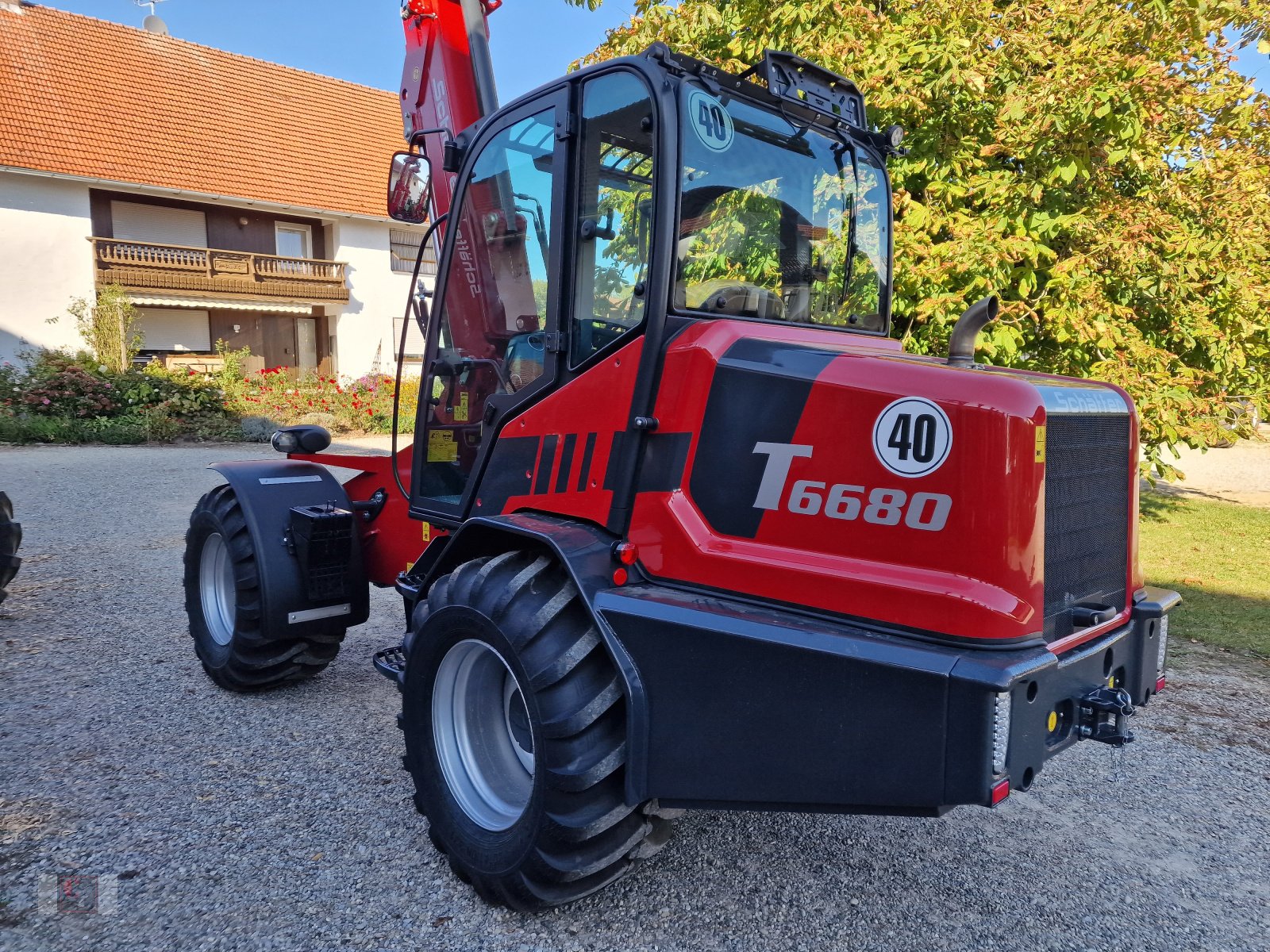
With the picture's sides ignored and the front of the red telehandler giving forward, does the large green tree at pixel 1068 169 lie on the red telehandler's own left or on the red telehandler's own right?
on the red telehandler's own right

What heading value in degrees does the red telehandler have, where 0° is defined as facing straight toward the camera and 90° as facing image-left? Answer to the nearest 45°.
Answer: approximately 135°

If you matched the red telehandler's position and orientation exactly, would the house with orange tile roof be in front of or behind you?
in front

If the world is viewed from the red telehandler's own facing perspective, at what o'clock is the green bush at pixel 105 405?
The green bush is roughly at 12 o'clock from the red telehandler.

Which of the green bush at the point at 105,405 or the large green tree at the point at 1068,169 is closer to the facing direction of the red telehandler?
the green bush
